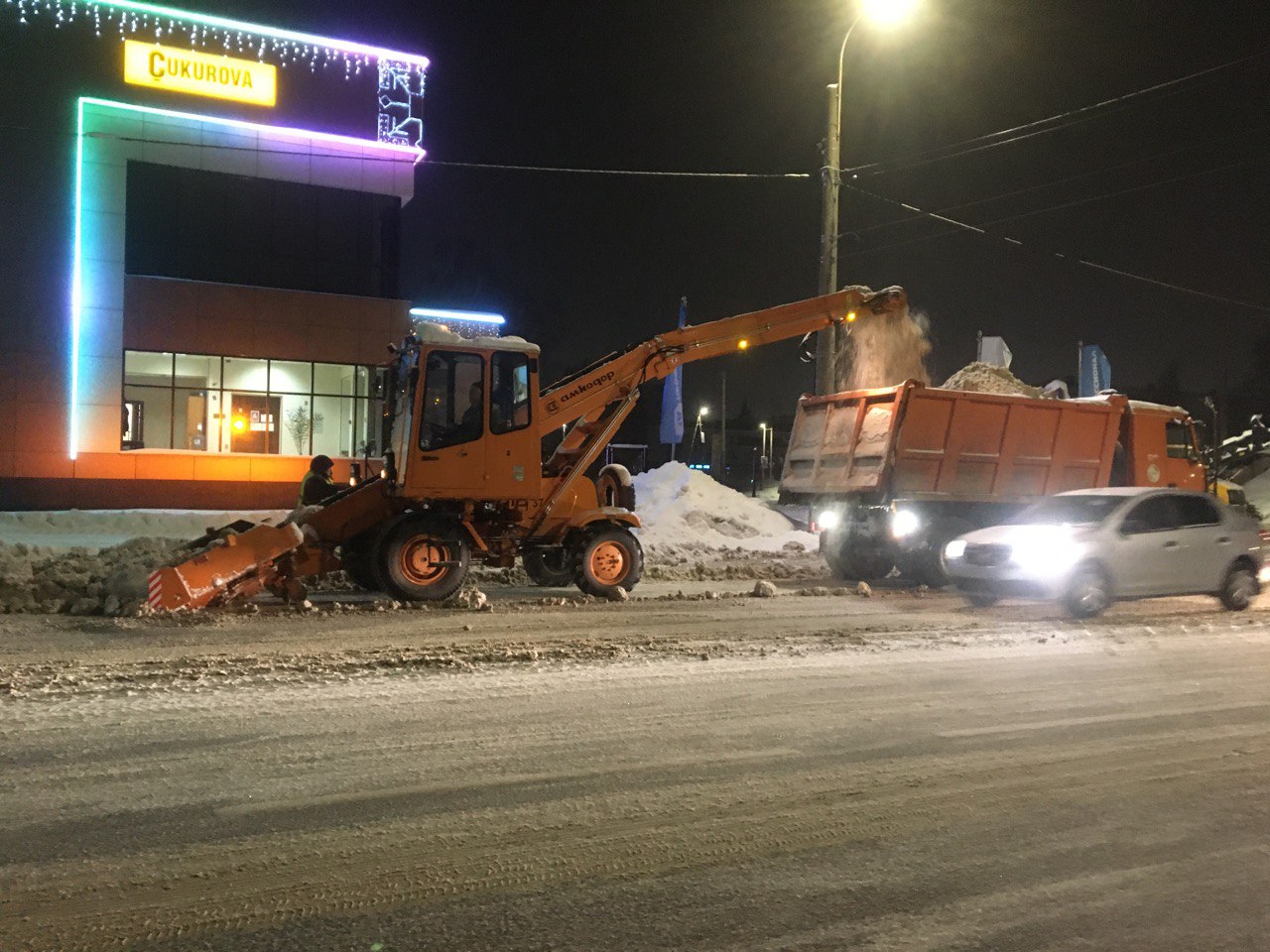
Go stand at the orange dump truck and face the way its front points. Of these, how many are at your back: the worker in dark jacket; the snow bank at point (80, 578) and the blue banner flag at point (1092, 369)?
2

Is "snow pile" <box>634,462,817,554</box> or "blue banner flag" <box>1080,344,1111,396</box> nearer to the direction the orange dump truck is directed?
the blue banner flag

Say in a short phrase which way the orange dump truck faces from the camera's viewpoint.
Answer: facing away from the viewer and to the right of the viewer

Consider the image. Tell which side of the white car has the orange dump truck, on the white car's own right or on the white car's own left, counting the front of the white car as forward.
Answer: on the white car's own right

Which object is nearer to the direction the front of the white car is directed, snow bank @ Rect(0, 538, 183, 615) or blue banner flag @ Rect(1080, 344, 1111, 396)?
the snow bank

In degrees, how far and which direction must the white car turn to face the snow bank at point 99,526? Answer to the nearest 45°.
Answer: approximately 45° to its right

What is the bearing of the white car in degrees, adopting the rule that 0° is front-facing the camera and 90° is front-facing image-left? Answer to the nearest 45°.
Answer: approximately 45°

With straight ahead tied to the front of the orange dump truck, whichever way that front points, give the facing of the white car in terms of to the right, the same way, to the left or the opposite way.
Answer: the opposite way

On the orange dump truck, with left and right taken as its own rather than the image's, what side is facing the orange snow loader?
back
